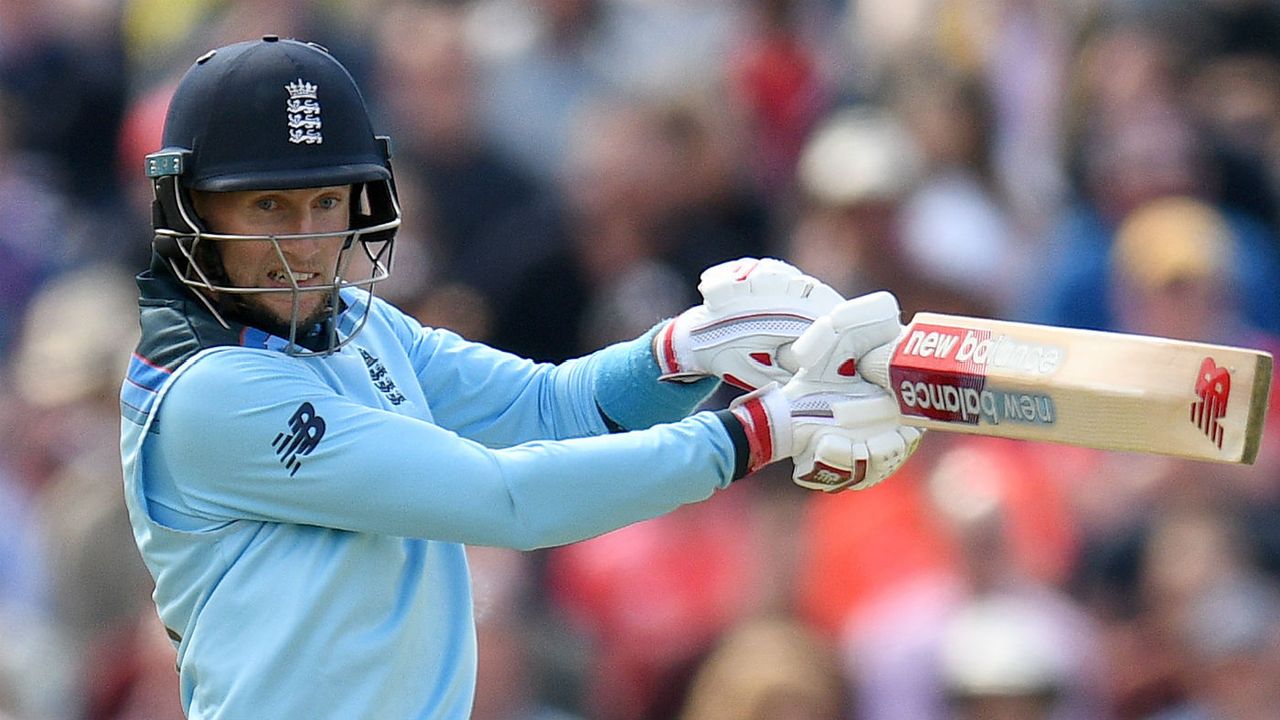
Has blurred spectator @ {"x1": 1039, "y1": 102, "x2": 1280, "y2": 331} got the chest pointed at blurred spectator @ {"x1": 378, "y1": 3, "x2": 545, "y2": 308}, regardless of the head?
no

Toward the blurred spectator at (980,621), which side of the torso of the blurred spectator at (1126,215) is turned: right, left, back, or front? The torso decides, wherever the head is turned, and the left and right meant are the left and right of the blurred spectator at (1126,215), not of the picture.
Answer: front

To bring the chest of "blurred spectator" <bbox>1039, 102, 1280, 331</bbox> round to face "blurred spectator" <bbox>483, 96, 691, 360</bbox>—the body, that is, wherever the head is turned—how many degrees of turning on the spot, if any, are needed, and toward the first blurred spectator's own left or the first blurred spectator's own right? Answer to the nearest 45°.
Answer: approximately 90° to the first blurred spectator's own right

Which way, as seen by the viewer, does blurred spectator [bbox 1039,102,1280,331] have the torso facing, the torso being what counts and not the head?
toward the camera

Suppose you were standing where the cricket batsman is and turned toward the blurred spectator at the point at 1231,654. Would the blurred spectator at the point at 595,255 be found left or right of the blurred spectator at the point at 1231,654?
left

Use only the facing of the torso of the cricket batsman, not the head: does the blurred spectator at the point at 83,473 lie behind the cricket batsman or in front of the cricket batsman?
behind

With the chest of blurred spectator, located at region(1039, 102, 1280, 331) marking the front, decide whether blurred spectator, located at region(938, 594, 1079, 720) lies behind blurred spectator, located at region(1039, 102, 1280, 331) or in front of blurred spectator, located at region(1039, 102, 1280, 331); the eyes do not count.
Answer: in front

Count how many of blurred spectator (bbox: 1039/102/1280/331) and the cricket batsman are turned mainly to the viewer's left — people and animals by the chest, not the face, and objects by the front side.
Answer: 0

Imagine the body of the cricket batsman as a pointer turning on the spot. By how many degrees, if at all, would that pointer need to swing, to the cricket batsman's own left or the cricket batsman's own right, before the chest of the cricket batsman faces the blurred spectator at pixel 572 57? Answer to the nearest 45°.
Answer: approximately 135° to the cricket batsman's own left

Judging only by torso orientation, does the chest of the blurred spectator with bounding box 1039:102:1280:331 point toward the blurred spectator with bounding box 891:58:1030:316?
no

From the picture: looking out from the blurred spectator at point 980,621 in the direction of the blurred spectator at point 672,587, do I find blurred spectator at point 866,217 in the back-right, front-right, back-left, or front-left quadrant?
front-right

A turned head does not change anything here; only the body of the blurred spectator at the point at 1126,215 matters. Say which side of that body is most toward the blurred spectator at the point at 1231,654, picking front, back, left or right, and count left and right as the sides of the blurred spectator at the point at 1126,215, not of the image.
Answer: front

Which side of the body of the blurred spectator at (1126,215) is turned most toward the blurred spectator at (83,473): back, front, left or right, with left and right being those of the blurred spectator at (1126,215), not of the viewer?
right

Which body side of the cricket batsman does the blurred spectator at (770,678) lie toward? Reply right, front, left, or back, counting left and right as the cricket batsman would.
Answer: left

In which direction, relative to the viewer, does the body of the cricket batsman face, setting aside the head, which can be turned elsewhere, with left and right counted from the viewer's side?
facing the viewer and to the right of the viewer
